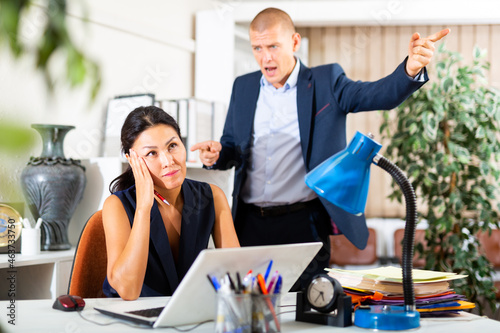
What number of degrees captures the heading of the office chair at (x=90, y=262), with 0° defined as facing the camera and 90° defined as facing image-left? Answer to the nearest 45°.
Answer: approximately 315°

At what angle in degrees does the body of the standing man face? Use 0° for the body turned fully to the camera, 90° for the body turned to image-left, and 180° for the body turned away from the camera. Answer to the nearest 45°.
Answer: approximately 45°

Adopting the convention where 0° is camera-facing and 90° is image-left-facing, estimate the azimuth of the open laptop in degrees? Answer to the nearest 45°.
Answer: approximately 135°

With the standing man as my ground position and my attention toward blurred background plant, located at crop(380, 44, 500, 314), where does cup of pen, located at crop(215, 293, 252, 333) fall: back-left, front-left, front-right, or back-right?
back-right

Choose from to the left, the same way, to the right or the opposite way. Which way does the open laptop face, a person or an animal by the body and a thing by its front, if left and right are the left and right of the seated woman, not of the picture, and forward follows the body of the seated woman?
the opposite way

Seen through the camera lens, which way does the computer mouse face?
facing the viewer and to the right of the viewer

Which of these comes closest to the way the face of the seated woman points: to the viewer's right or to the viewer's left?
to the viewer's right

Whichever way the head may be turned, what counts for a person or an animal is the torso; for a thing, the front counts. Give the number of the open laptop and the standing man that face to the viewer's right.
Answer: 0

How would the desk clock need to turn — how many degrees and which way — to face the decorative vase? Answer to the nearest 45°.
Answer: approximately 90° to its right

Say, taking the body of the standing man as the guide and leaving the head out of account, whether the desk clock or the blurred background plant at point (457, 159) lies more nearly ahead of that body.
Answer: the desk clock
